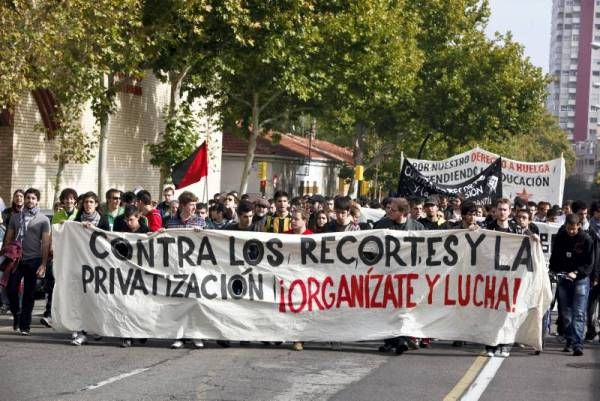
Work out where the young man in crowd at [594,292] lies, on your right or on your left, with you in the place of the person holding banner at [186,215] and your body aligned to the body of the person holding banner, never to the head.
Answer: on your left

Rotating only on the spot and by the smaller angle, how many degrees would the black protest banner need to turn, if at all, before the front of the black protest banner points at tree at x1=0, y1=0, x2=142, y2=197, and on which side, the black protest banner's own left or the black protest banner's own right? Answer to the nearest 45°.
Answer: approximately 45° to the black protest banner's own right
